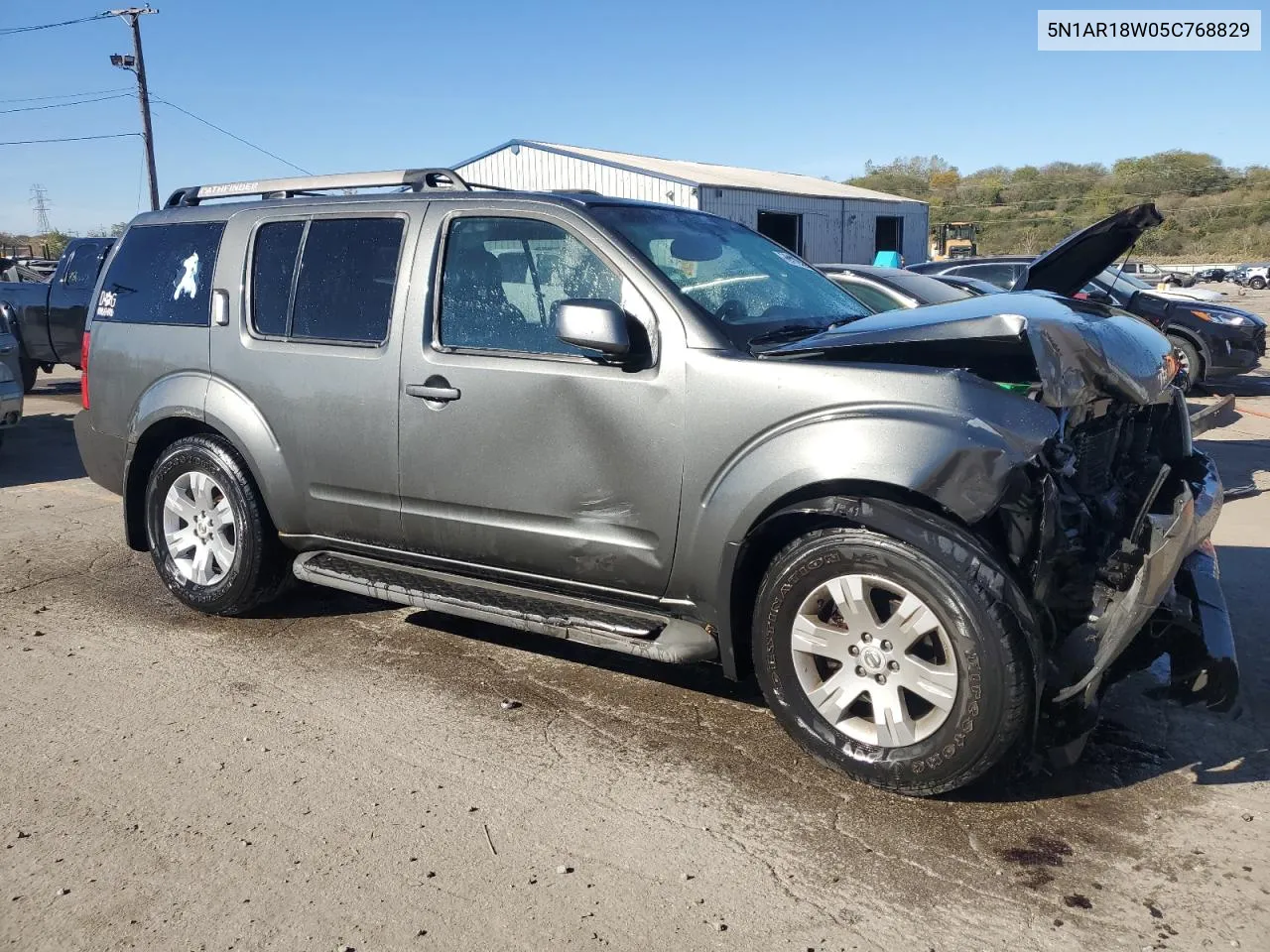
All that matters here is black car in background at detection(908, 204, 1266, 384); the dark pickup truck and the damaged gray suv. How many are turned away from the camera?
0

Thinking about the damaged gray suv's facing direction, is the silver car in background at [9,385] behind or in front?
behind

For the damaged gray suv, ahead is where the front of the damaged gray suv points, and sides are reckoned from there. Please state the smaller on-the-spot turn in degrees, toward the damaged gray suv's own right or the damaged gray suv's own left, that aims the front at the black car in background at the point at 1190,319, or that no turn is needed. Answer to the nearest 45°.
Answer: approximately 90° to the damaged gray suv's own left

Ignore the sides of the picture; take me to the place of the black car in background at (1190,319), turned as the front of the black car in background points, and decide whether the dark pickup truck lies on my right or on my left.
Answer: on my right

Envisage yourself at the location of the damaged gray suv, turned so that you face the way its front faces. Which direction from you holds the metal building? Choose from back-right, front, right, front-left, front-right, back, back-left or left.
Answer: back-left

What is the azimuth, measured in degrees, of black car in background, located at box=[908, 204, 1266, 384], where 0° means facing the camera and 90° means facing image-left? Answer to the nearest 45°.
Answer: approximately 315°

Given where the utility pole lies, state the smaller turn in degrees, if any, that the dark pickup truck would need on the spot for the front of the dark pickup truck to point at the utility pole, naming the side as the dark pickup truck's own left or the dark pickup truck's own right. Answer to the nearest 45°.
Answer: approximately 90° to the dark pickup truck's own left

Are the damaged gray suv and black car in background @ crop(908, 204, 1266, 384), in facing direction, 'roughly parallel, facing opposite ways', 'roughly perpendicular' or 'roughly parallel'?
roughly parallel

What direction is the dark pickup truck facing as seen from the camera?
to the viewer's right

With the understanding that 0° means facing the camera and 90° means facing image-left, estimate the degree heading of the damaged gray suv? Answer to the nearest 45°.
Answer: approximately 315°

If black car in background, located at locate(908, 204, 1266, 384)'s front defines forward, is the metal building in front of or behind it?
behind

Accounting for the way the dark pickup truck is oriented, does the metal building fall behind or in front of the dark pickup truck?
in front

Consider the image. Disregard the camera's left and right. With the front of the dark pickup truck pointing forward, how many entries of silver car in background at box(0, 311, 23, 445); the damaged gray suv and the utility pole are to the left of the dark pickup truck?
1

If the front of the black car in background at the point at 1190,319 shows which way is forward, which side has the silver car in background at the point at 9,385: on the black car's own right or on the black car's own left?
on the black car's own right

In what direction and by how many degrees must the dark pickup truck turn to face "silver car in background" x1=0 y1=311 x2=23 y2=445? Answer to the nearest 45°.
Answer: approximately 90° to its right

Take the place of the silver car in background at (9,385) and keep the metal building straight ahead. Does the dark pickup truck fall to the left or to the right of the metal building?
left

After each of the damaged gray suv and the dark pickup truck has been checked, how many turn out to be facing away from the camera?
0
